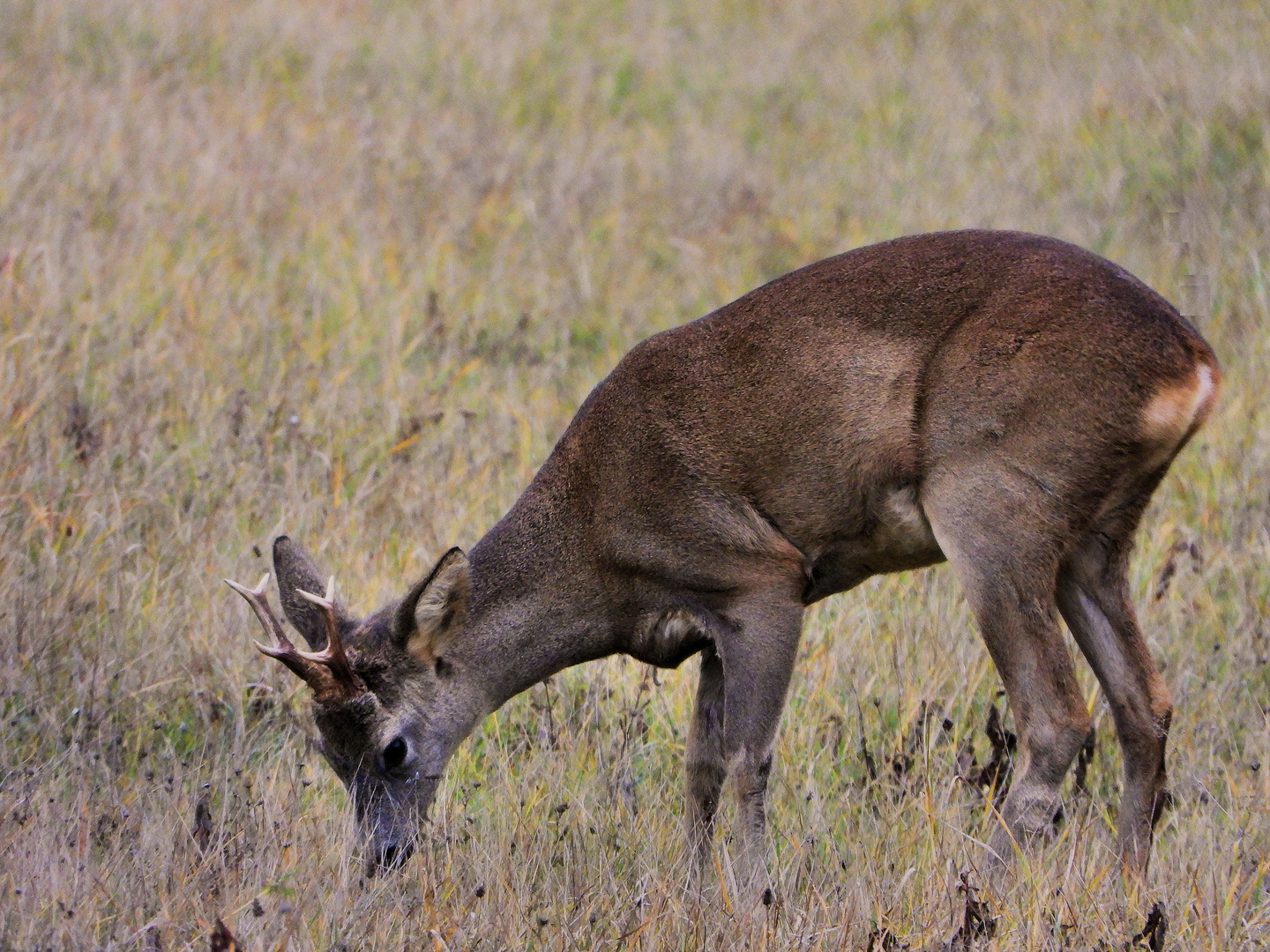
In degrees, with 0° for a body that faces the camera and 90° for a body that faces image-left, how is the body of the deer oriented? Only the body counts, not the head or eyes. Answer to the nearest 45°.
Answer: approximately 90°
